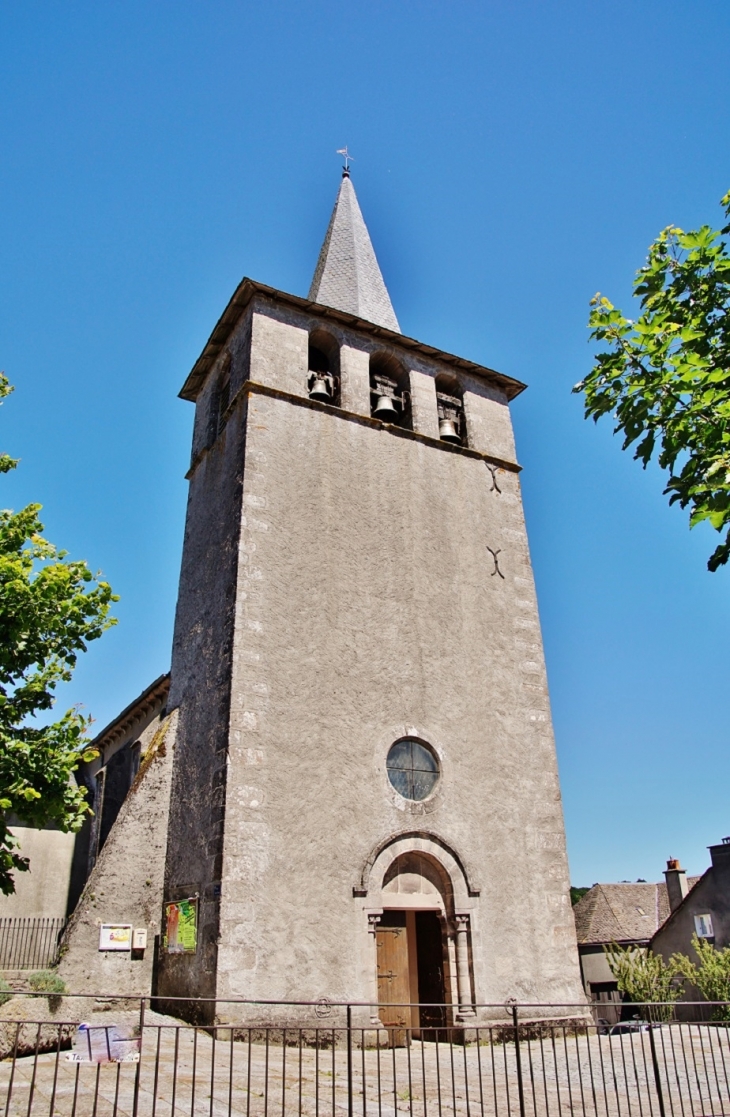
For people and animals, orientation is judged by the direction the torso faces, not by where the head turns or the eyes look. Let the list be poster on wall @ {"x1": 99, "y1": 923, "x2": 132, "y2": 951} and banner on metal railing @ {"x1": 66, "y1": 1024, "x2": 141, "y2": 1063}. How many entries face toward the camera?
2

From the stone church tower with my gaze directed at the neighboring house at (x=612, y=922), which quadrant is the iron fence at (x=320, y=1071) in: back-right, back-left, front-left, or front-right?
back-right

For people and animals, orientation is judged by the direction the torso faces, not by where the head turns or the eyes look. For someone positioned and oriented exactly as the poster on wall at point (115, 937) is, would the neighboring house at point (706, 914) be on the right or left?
on its left

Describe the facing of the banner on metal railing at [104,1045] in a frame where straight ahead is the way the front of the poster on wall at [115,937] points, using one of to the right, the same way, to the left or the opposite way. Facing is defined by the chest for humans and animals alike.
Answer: the same way

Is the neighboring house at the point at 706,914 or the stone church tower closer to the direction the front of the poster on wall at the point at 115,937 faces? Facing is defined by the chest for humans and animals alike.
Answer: the stone church tower

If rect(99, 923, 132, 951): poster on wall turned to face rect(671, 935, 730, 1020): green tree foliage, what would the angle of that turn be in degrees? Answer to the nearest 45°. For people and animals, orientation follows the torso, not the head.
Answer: approximately 90° to its left

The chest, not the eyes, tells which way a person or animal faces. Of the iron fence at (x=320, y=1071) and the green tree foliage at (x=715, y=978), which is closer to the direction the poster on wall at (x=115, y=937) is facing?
the iron fence

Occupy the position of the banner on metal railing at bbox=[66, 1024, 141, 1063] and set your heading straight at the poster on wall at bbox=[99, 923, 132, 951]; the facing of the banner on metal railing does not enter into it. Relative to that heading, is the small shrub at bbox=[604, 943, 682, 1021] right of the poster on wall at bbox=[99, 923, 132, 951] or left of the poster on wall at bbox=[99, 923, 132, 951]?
right

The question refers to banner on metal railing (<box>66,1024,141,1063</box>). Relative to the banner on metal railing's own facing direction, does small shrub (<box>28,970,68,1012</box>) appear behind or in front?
behind

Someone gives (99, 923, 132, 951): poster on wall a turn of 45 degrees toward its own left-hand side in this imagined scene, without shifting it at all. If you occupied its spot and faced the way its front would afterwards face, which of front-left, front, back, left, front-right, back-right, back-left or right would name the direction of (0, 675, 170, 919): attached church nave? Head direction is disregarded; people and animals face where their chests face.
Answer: back-left

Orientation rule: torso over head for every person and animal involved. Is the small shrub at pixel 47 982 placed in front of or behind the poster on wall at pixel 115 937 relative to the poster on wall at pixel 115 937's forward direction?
in front

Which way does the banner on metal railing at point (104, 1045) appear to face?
toward the camera

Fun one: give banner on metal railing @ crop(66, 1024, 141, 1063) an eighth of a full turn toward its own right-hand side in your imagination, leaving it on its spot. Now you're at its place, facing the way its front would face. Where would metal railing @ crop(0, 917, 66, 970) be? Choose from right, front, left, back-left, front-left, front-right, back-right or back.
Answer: back-right

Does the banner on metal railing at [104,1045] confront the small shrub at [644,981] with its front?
no

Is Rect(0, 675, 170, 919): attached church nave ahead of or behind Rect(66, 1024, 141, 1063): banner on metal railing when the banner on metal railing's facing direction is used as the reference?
behind

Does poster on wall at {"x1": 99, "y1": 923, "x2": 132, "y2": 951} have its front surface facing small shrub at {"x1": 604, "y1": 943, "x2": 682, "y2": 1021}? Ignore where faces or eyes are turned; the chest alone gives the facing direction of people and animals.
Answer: no

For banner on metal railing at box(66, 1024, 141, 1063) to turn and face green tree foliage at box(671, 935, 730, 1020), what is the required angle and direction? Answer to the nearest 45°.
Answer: approximately 135° to its left

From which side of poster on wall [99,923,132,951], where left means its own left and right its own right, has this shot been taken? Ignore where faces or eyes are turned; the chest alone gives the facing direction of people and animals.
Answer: front

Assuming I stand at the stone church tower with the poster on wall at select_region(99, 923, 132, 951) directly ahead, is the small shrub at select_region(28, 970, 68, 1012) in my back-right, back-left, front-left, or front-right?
front-left
